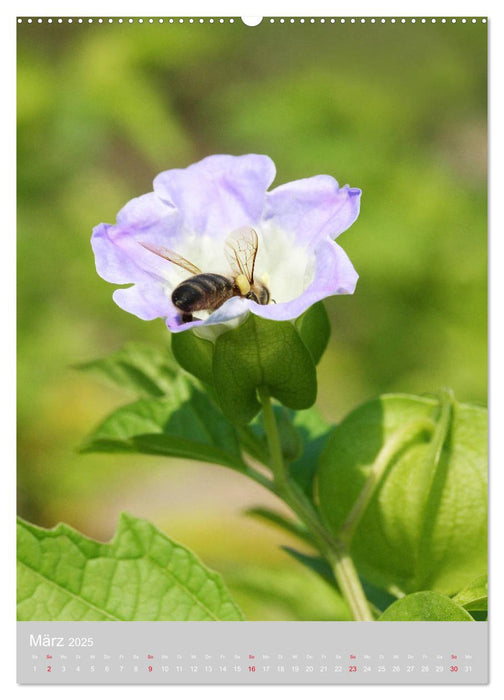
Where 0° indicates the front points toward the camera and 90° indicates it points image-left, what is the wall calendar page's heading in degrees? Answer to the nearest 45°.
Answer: approximately 0°
